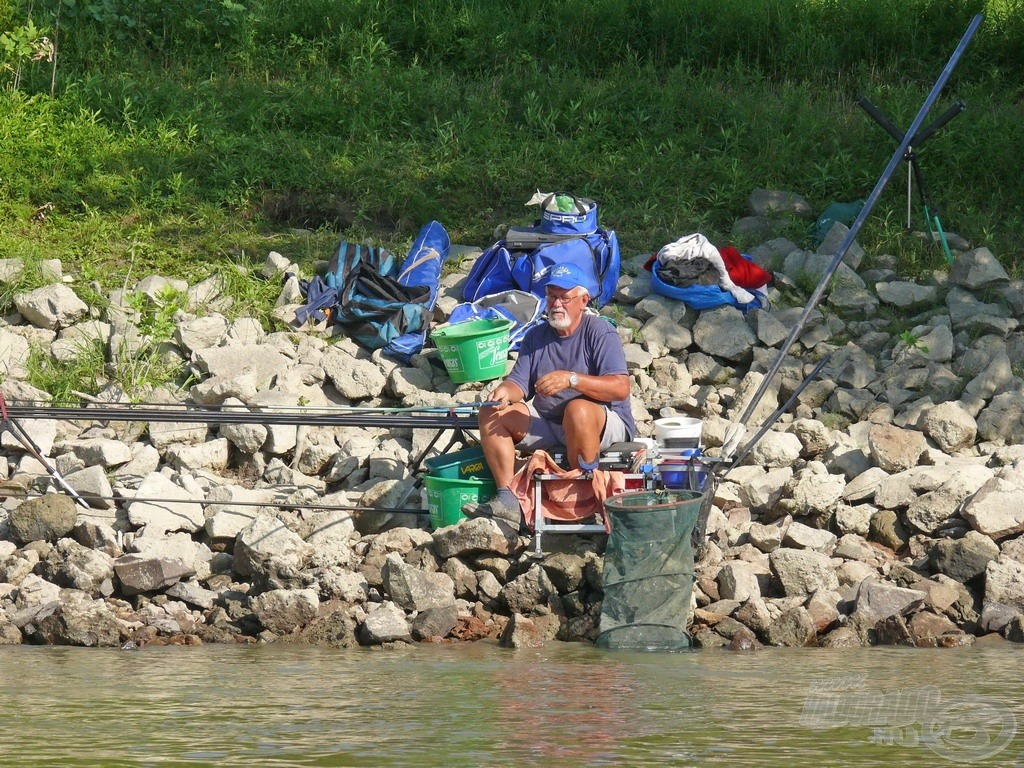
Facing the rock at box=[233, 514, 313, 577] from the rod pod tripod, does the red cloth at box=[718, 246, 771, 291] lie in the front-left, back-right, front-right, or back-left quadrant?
front-right

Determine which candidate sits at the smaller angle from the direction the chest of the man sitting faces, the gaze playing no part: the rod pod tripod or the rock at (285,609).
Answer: the rock

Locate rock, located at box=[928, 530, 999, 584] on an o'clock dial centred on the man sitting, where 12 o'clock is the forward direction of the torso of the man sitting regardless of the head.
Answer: The rock is roughly at 8 o'clock from the man sitting.

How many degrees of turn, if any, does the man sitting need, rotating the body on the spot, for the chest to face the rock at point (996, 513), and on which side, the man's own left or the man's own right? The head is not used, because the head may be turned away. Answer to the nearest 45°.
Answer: approximately 135° to the man's own left

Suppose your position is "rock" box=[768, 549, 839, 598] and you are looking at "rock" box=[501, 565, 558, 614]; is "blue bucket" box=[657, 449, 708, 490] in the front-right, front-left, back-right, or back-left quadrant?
front-right

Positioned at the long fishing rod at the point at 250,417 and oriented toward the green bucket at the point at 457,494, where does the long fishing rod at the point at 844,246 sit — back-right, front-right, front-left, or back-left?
front-left

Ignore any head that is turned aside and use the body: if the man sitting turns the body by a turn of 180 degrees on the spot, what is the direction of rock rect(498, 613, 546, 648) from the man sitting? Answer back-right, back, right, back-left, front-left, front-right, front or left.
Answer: back-right

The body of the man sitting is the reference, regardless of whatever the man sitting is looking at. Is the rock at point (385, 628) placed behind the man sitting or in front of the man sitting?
in front

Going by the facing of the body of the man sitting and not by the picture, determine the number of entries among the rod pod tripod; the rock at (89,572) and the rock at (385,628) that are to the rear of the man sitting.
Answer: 1

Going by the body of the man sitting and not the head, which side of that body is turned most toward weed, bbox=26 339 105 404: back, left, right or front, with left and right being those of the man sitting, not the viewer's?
right

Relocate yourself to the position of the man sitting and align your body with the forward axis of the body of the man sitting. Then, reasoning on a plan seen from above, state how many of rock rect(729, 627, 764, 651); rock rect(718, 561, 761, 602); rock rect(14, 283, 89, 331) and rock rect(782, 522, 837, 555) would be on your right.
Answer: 1

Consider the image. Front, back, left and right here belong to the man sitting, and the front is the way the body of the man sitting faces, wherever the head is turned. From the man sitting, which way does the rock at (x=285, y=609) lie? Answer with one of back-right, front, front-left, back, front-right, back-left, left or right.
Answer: front

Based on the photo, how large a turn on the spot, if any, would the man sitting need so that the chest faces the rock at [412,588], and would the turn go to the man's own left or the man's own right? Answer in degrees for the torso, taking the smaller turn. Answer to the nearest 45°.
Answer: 0° — they already face it

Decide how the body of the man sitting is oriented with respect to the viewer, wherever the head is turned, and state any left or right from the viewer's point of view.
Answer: facing the viewer and to the left of the viewer

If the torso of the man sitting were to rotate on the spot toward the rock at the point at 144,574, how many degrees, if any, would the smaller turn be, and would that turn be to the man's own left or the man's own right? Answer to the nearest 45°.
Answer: approximately 45° to the man's own right

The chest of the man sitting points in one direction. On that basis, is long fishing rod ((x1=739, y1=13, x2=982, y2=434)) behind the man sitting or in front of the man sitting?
behind
